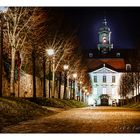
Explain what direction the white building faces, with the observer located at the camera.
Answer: facing the viewer
